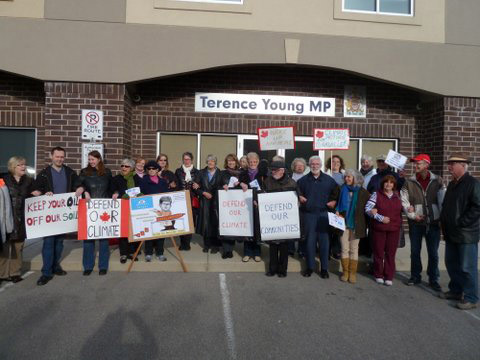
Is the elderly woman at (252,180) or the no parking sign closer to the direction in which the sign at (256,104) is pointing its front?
the elderly woman

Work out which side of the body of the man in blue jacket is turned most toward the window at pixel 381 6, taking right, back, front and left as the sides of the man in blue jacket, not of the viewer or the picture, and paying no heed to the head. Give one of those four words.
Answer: back

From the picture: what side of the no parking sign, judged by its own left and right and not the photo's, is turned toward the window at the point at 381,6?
left
